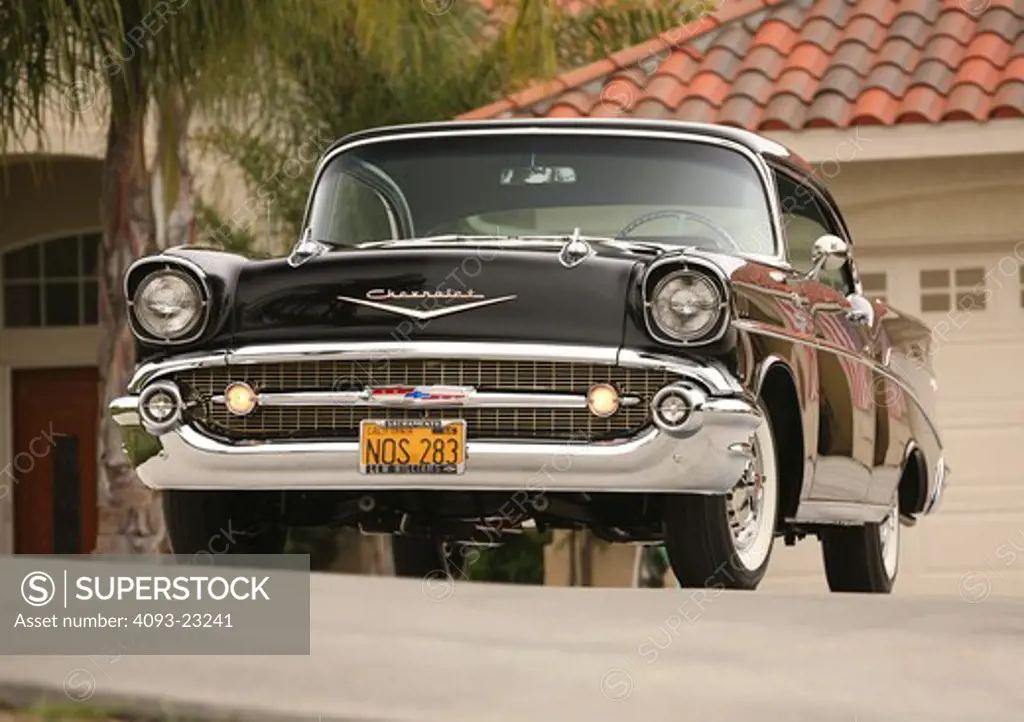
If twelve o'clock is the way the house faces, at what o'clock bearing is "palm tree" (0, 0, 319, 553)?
The palm tree is roughly at 2 o'clock from the house.

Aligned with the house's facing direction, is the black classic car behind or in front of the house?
in front

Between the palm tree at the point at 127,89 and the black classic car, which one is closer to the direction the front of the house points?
the black classic car

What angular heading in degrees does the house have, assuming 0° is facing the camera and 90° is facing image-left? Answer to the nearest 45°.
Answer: approximately 0°
